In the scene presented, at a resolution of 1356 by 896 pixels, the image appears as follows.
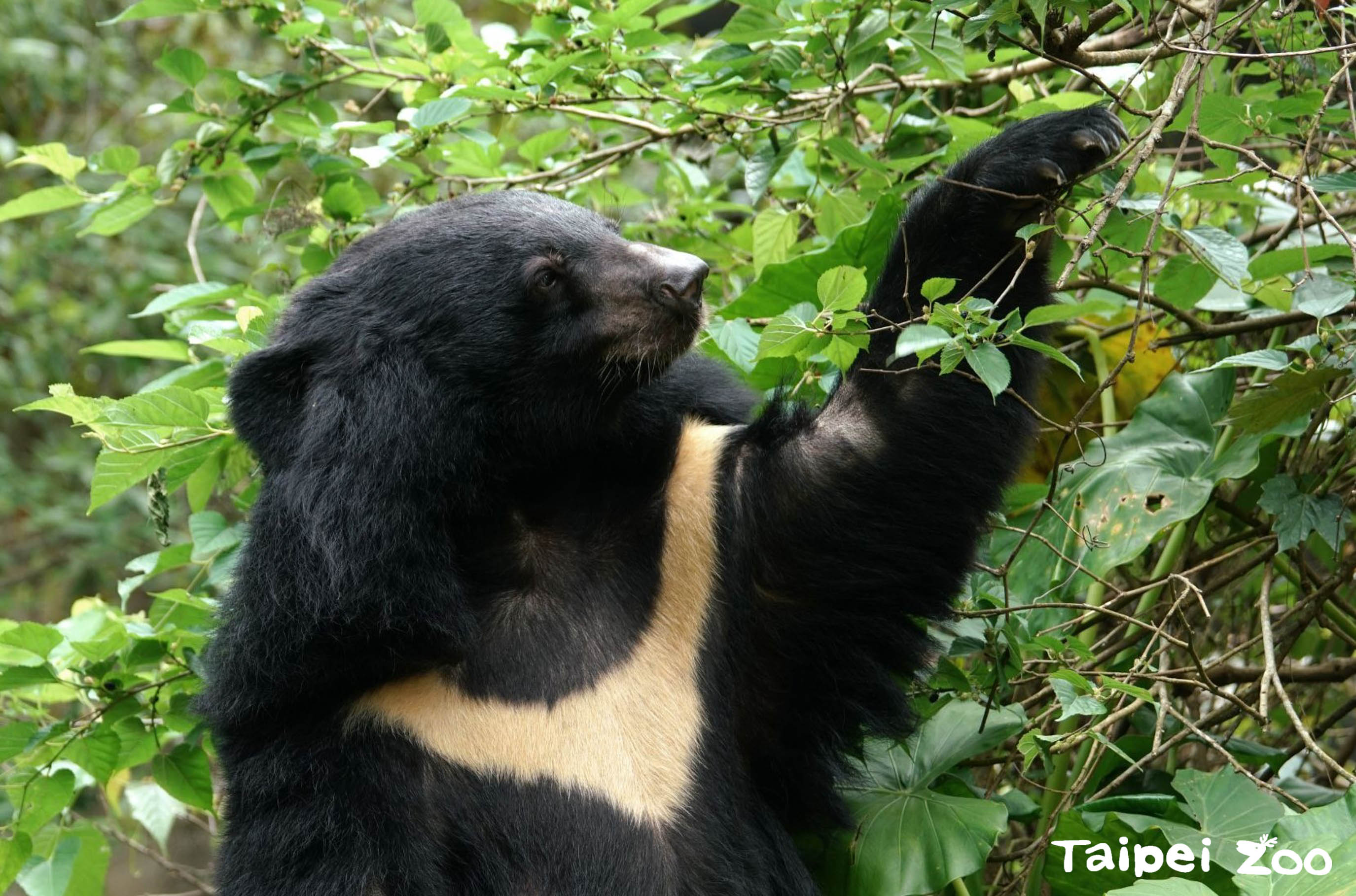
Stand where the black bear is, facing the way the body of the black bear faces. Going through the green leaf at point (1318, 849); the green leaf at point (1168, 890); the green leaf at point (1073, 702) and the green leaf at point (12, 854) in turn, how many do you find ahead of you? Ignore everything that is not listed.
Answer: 3

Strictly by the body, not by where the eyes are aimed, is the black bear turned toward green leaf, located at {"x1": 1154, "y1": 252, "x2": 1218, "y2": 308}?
no

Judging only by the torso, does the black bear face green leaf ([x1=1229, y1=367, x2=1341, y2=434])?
no

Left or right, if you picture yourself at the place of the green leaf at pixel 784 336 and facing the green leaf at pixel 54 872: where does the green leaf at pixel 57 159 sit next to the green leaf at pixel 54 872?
right

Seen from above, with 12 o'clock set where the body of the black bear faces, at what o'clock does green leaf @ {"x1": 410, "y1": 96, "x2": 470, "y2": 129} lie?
The green leaf is roughly at 7 o'clock from the black bear.

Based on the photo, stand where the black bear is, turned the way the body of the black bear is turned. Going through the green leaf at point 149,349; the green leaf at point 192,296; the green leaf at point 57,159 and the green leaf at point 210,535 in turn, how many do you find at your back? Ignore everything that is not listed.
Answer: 4

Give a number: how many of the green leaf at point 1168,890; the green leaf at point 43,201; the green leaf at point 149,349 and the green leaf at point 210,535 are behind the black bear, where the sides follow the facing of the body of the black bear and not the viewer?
3

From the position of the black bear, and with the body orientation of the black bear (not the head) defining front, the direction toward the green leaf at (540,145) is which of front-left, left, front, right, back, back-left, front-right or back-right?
back-left

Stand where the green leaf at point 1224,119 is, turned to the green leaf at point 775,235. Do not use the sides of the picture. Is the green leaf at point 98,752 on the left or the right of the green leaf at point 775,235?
left

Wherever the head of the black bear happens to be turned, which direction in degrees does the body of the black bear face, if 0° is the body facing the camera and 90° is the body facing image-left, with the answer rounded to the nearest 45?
approximately 315°

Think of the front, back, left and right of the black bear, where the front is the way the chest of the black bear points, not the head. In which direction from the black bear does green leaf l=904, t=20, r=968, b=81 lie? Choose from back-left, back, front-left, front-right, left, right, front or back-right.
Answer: left

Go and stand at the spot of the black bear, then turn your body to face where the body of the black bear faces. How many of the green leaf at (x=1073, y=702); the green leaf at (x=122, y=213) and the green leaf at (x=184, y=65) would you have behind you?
2

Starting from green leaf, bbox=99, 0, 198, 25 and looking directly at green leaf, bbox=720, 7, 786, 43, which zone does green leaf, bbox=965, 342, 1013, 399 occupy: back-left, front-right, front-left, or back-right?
front-right

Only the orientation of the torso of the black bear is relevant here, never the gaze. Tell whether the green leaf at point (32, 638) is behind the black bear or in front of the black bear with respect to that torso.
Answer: behind

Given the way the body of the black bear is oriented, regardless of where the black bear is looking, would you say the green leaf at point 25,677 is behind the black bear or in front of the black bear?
behind

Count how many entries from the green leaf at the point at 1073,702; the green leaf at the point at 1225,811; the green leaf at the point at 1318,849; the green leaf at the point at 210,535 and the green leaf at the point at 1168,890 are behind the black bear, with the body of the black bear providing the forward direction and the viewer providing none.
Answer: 1
